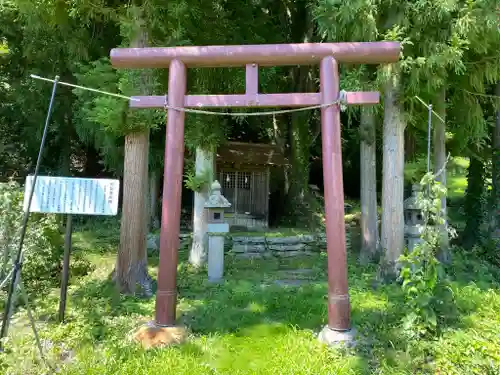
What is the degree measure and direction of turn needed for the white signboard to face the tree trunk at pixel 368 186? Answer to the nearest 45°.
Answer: approximately 90° to its left

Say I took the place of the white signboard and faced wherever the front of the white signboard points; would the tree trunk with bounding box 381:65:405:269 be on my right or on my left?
on my left

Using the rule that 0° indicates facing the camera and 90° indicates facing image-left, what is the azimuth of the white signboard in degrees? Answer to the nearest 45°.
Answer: approximately 0°

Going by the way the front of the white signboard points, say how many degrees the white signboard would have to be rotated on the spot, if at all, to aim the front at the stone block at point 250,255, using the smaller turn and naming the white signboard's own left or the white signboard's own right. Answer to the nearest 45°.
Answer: approximately 135° to the white signboard's own left

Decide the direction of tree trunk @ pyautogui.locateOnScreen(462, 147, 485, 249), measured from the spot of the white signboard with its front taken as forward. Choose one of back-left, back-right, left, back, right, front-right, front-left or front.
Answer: left

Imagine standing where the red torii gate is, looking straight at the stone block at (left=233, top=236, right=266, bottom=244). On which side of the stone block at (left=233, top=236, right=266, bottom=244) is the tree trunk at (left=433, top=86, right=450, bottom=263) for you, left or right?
right

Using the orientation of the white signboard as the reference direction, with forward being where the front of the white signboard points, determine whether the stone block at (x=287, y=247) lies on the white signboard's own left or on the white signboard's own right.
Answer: on the white signboard's own left

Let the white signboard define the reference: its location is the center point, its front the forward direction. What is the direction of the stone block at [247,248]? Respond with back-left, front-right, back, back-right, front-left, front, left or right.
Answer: back-left

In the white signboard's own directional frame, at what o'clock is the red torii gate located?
The red torii gate is roughly at 10 o'clock from the white signboard.

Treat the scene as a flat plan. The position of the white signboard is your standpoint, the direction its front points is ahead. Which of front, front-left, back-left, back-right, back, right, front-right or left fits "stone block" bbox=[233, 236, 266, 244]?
back-left

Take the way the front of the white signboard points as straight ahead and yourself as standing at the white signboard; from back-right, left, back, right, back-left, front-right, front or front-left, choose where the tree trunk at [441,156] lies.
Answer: left

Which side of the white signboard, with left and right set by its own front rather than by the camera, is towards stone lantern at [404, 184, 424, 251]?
left
